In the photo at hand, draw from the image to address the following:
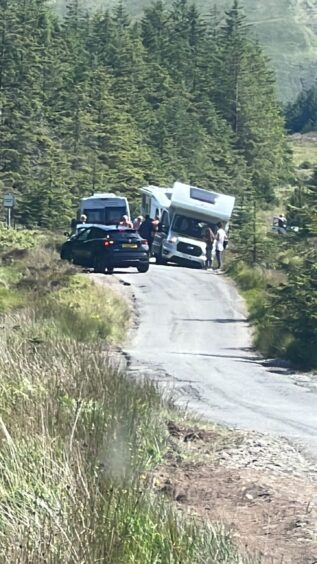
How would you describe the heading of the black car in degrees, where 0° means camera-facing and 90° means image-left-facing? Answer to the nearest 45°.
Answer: approximately 135°

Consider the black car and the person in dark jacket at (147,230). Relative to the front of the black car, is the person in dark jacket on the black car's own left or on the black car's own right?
on the black car's own right

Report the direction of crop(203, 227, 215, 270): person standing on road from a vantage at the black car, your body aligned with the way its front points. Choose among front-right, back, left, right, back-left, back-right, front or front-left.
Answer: right

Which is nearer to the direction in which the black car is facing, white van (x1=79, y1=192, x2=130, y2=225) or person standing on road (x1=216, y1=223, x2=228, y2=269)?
the white van

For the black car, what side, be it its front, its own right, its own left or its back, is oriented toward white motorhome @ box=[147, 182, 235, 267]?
right

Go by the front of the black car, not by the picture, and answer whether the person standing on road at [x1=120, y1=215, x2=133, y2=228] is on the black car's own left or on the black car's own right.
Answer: on the black car's own right

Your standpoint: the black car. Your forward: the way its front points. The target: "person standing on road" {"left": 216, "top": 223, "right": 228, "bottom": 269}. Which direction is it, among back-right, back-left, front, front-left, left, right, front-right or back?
right

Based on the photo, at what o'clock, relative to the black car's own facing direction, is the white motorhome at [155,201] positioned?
The white motorhome is roughly at 2 o'clock from the black car.

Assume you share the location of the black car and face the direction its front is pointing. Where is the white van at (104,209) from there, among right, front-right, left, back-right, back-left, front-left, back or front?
front-right
